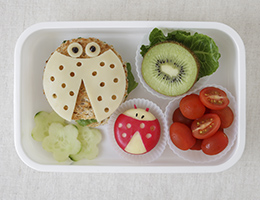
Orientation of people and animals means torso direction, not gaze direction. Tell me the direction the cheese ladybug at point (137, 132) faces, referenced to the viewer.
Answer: facing away from the viewer
